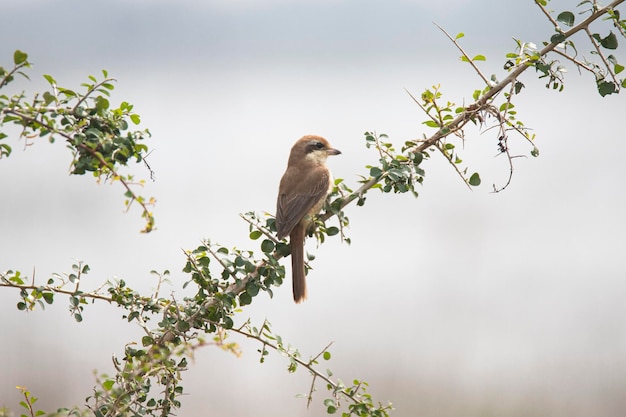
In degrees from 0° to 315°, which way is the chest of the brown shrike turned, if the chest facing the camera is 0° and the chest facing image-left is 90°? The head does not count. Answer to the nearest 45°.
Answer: approximately 225°
